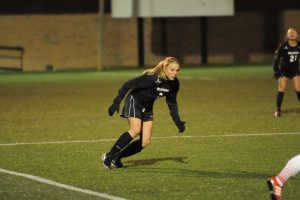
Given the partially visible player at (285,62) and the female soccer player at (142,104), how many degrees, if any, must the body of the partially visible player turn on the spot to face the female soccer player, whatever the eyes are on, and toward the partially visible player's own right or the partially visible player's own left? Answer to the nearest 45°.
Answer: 0° — they already face them

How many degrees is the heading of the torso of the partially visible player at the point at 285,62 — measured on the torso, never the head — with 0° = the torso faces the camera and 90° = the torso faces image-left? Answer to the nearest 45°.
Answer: approximately 0°
